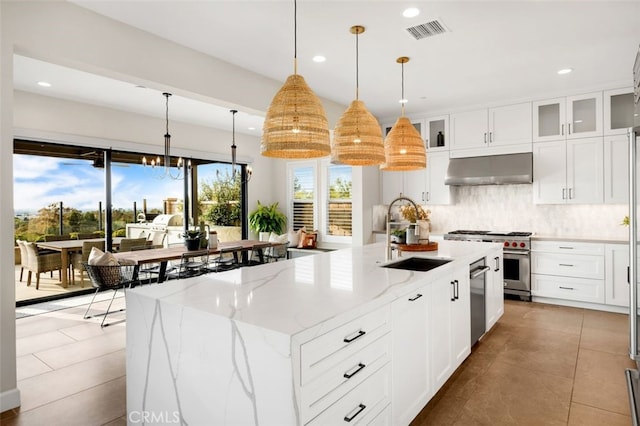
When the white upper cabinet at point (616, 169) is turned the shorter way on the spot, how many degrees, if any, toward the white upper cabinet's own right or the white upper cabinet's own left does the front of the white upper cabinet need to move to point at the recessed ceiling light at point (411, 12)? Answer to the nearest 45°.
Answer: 0° — it already faces it

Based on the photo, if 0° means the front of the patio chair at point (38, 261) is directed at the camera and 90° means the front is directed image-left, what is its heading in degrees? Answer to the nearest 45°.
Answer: approximately 225°

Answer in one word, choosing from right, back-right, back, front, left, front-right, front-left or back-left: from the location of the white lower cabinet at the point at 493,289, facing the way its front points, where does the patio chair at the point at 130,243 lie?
back

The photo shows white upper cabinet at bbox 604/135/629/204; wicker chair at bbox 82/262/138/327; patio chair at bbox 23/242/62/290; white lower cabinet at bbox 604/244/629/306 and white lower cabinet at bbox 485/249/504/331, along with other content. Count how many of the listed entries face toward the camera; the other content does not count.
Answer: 2

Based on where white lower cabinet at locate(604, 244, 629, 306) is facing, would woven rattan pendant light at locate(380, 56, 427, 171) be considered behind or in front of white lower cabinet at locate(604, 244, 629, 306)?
in front

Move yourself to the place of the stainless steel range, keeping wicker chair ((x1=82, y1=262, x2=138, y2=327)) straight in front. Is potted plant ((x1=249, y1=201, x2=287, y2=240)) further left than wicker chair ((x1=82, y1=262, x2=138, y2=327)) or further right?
right

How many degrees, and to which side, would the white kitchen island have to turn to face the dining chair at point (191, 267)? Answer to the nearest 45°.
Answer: approximately 180°

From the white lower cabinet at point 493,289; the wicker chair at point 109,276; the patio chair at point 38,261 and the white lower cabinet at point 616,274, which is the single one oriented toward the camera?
the white lower cabinet at point 616,274

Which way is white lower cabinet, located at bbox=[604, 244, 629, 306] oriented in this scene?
toward the camera

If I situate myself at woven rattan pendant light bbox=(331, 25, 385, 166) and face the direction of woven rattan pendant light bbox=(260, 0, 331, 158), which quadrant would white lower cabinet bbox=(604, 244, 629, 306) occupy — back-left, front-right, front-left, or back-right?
back-left

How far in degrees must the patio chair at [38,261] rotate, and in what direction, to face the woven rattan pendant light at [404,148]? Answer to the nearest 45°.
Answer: approximately 90° to its right
